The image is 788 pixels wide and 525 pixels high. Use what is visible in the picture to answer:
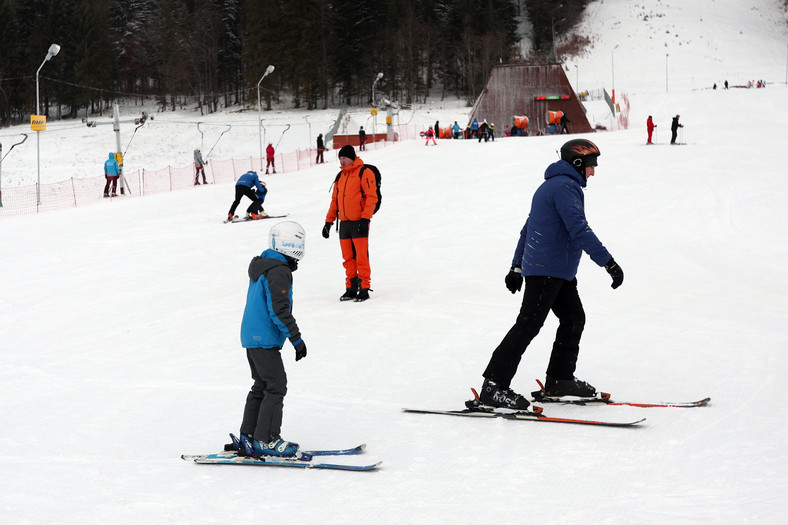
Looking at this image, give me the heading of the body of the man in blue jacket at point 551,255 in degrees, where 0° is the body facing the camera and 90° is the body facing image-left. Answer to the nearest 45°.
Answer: approximately 270°

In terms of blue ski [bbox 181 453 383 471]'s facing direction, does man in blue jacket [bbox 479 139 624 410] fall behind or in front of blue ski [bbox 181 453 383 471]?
in front

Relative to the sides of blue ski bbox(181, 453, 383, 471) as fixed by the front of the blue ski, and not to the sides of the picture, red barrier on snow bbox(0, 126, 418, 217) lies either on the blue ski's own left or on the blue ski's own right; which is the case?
on the blue ski's own left

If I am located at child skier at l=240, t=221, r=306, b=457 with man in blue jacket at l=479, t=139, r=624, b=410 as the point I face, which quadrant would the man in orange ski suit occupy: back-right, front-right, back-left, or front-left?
front-left

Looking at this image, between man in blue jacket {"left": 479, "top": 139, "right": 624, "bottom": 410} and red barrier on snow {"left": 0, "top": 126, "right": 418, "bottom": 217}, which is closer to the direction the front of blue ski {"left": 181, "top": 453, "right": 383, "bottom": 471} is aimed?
the man in blue jacket

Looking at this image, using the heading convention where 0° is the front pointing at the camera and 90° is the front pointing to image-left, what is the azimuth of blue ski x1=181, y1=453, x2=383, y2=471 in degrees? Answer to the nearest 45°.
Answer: approximately 270°

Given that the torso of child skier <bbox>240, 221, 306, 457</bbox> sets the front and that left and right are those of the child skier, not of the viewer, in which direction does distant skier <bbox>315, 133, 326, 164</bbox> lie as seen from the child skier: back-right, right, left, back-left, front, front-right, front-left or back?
left

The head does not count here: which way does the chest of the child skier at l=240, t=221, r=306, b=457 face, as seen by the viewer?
to the viewer's right

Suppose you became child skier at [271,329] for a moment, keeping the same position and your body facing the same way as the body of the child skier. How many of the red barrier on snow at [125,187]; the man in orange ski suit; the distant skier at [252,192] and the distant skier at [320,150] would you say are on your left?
4

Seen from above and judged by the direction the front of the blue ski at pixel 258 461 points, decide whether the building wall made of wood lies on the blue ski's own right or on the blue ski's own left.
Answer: on the blue ski's own left
